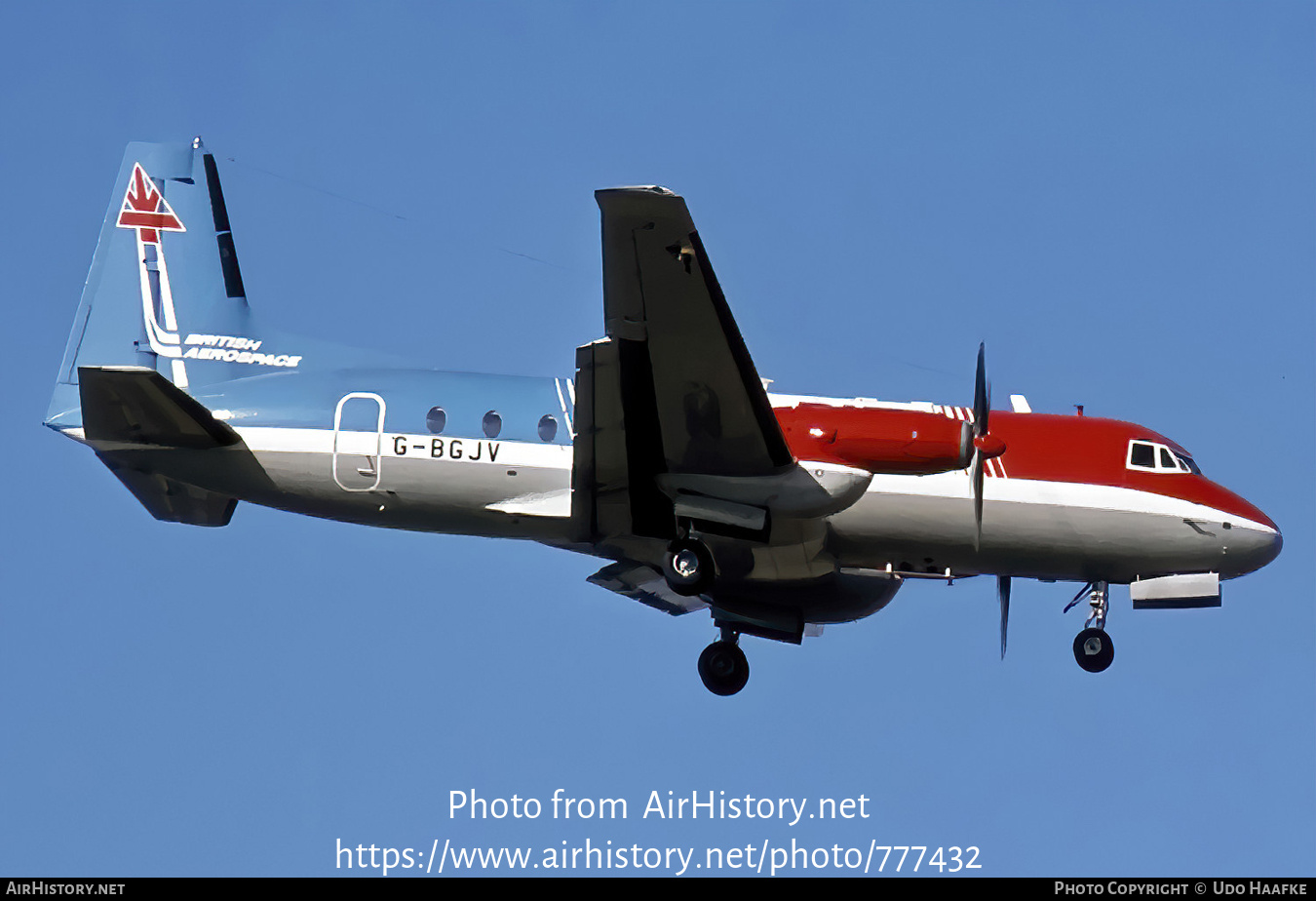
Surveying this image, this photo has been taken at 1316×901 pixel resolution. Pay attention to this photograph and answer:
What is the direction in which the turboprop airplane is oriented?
to the viewer's right
